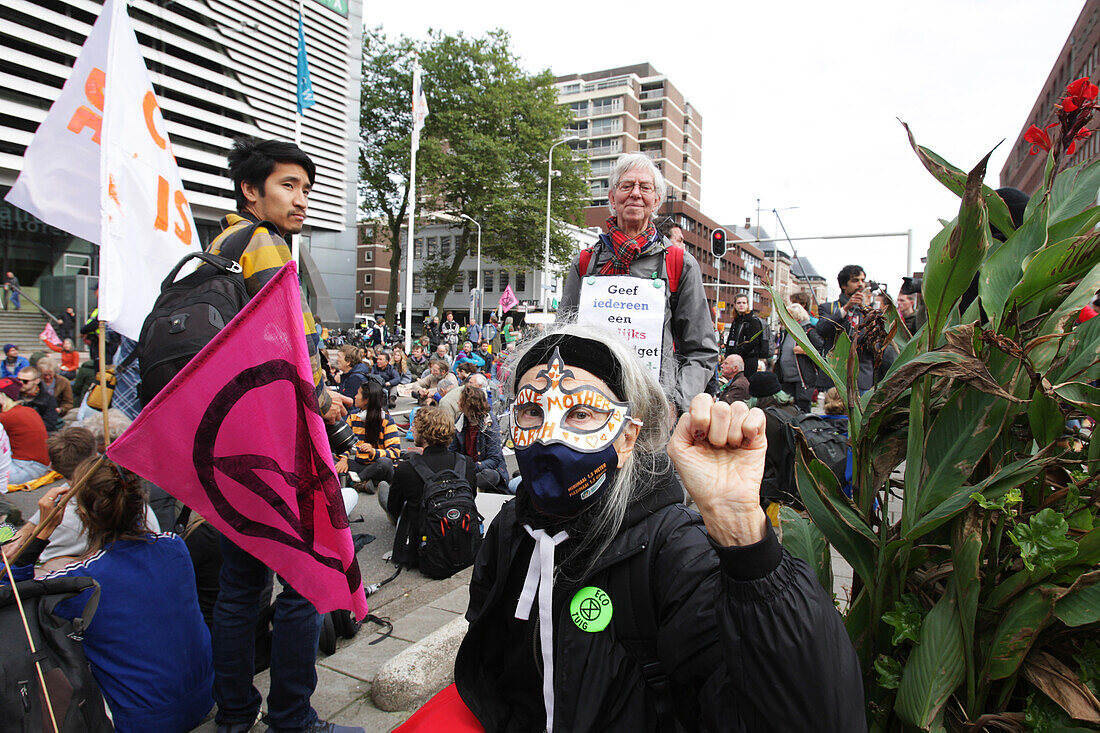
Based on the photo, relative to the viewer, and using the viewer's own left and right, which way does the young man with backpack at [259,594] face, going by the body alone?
facing to the right of the viewer

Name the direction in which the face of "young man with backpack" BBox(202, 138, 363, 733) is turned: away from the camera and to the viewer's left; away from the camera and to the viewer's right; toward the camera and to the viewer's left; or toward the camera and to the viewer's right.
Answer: toward the camera and to the viewer's right

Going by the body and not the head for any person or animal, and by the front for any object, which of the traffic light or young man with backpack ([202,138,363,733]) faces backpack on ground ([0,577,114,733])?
the traffic light

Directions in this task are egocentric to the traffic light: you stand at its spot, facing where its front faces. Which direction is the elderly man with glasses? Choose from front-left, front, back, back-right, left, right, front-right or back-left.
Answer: front

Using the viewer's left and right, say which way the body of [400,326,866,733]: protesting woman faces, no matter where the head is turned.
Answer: facing the viewer and to the left of the viewer

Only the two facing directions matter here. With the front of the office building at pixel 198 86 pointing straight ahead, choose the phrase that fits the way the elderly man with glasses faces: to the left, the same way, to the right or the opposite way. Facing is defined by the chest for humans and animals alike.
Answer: to the right

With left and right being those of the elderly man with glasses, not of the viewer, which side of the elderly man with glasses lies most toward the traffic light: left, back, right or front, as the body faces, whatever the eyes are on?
back

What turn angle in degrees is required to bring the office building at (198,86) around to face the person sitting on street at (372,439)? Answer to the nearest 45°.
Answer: approximately 45° to its right

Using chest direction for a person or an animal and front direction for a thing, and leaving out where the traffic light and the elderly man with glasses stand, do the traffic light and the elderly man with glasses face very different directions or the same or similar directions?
same or similar directions

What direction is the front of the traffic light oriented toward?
toward the camera

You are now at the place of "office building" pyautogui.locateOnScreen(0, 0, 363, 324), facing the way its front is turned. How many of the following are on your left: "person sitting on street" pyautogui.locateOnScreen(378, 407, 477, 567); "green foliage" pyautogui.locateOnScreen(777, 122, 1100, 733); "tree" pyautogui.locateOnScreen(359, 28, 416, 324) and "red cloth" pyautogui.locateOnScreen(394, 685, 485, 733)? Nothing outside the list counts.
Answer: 1

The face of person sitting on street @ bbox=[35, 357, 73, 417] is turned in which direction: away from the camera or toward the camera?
toward the camera

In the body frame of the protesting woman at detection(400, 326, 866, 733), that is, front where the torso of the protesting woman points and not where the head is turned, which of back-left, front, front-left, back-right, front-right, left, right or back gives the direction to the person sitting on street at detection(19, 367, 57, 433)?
right

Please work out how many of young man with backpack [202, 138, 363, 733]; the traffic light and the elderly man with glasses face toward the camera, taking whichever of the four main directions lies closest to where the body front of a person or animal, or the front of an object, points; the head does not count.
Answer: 2

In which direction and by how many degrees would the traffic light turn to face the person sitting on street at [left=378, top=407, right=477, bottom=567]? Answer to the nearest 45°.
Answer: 0° — it already faces them

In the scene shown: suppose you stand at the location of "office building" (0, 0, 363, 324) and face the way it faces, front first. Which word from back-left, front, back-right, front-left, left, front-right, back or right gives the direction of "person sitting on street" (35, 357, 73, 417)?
front-right

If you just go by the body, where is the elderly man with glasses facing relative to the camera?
toward the camera
